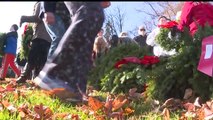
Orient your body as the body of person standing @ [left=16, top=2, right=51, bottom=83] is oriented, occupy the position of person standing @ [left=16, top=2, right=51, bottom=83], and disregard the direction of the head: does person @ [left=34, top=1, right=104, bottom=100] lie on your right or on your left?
on your left

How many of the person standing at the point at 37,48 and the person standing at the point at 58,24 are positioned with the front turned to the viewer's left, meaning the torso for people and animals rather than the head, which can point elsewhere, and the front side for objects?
2

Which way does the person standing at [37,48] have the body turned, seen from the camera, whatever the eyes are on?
to the viewer's left

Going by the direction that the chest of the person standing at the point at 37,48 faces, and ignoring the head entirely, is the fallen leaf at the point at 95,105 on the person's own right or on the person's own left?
on the person's own left

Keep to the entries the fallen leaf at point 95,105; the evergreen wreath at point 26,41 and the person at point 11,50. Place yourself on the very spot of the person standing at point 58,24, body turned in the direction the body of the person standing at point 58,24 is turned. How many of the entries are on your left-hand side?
1

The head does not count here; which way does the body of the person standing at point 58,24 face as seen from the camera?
to the viewer's left
